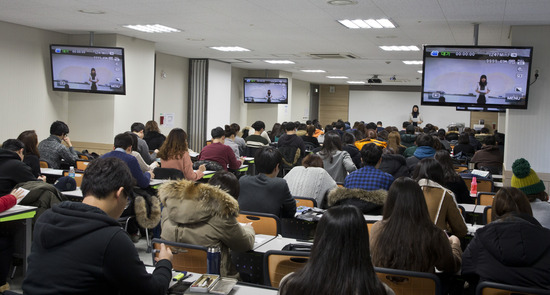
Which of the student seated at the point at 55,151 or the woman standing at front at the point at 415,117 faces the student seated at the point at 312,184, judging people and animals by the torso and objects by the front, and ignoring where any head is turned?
the woman standing at front

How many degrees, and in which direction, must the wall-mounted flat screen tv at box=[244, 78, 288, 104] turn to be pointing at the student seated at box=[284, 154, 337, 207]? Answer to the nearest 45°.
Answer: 0° — it already faces them

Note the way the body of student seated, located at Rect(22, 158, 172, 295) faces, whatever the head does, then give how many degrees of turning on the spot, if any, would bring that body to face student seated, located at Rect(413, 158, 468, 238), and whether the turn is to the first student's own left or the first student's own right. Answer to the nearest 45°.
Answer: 0° — they already face them

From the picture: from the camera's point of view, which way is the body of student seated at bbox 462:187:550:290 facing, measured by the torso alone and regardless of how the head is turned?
away from the camera

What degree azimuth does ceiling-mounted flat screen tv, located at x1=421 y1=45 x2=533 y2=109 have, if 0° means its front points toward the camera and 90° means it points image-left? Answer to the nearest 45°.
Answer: approximately 0°

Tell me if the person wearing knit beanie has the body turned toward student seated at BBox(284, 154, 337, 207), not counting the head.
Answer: no

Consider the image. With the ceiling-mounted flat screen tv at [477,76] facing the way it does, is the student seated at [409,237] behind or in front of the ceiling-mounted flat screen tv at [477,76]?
in front

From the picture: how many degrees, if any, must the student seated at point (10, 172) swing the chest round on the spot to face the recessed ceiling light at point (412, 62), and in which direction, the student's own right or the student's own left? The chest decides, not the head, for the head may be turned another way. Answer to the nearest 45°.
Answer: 0° — they already face it

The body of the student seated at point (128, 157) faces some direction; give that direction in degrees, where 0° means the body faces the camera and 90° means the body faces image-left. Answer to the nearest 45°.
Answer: approximately 225°

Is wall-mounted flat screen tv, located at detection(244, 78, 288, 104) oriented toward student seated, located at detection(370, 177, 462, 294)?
yes

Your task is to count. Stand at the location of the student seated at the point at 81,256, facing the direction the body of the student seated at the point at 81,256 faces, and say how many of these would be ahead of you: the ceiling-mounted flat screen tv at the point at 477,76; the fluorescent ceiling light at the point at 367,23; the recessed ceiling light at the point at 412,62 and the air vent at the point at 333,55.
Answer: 4

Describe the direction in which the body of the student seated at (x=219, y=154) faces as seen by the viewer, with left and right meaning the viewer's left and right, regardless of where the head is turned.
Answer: facing away from the viewer and to the right of the viewer

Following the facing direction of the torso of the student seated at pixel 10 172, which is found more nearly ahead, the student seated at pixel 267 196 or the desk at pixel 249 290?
the student seated

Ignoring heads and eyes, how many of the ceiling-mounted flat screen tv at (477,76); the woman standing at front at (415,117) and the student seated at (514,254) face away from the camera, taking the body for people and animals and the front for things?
1

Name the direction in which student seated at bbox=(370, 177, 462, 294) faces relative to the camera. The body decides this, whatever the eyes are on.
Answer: away from the camera

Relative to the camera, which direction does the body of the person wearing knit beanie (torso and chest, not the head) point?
away from the camera

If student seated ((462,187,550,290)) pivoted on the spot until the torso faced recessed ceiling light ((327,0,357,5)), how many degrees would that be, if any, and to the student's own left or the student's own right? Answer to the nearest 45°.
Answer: approximately 45° to the student's own left

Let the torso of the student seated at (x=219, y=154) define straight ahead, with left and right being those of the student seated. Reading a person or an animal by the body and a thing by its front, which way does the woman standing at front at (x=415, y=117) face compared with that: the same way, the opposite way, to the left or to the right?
the opposite way

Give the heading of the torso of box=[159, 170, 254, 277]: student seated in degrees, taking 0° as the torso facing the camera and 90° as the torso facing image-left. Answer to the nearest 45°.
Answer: approximately 225°

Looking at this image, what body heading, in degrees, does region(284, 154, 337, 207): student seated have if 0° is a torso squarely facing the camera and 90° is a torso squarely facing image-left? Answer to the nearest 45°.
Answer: approximately 180°

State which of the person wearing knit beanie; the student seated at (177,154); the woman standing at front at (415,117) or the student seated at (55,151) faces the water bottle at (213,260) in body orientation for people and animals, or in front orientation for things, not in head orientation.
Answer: the woman standing at front

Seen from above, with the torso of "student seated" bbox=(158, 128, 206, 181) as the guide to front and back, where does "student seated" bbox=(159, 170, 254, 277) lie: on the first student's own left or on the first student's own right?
on the first student's own right

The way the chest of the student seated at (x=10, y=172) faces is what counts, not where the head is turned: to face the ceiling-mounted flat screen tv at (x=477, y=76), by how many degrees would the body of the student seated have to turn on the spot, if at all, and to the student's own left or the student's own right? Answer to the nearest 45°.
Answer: approximately 45° to the student's own right

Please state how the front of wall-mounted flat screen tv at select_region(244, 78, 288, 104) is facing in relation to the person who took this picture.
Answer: facing the viewer

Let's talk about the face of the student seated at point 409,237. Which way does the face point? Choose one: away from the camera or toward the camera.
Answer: away from the camera
